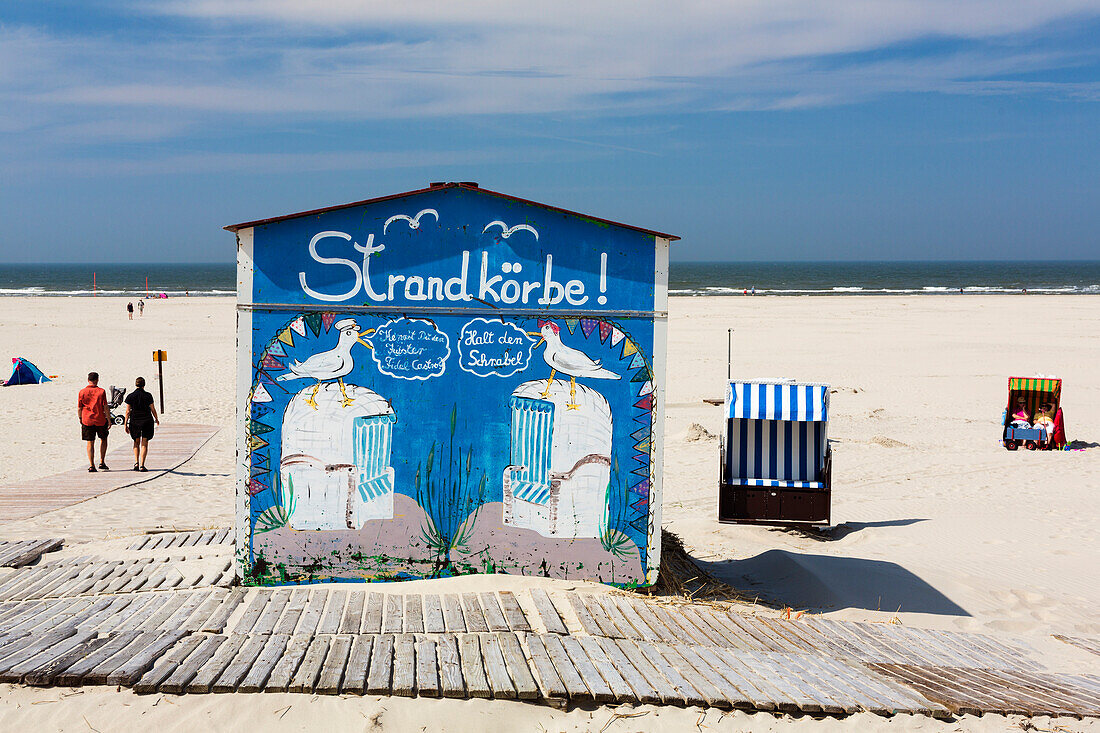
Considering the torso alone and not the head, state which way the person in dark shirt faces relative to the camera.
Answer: away from the camera

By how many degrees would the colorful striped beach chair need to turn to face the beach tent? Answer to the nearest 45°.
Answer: approximately 90° to its right

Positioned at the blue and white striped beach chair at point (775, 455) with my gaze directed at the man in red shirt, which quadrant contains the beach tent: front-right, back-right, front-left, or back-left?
front-right

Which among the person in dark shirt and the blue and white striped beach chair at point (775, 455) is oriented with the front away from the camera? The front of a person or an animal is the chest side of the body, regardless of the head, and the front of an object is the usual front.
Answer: the person in dark shirt

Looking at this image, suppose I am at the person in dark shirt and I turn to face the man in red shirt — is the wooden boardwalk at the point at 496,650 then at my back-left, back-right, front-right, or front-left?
back-left

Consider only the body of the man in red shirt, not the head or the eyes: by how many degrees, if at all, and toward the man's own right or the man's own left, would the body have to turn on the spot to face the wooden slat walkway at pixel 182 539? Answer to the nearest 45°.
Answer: approximately 180°

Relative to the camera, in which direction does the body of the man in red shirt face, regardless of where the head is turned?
away from the camera

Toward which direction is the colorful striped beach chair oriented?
toward the camera

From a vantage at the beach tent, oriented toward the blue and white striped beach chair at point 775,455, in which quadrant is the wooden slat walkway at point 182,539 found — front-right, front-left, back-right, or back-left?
front-right

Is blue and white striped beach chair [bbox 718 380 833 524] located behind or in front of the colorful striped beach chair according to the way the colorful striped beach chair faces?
in front
